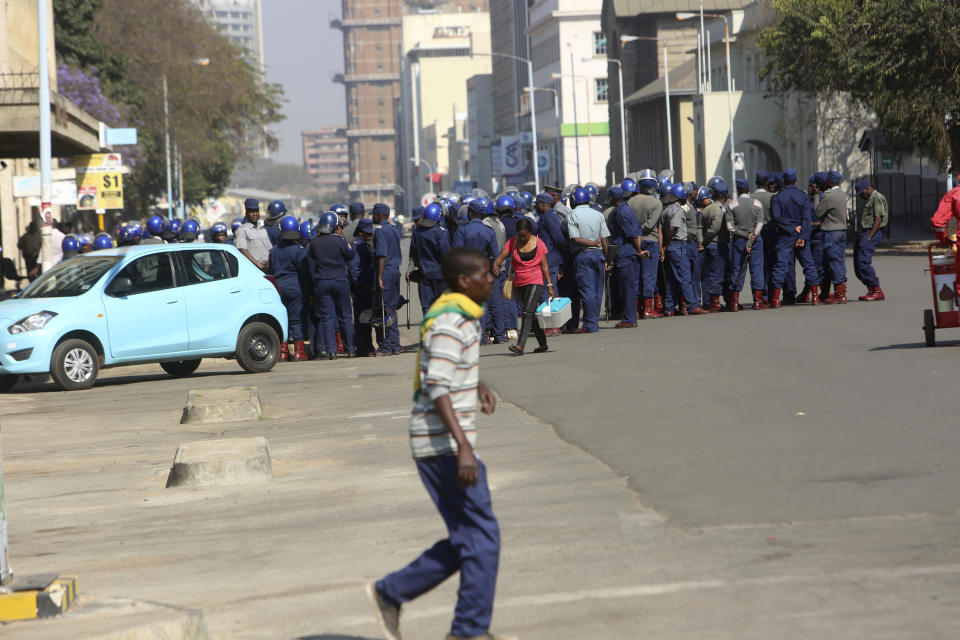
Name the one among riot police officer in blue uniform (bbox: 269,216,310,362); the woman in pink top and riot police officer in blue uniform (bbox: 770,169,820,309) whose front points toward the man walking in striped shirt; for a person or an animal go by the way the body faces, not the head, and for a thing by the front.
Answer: the woman in pink top

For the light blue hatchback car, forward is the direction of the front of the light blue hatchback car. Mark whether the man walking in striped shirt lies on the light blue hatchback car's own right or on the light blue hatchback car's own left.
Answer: on the light blue hatchback car's own left

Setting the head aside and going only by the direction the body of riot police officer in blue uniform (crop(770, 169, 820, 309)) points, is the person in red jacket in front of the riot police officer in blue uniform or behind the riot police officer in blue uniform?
behind

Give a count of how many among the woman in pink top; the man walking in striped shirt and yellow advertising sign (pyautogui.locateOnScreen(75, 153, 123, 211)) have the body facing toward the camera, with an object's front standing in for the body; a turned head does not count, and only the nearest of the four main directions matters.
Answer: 2

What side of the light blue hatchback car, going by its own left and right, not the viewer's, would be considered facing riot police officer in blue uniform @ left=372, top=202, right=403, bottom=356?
back

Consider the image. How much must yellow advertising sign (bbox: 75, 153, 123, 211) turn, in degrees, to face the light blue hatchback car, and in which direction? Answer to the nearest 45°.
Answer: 0° — it already faces it
